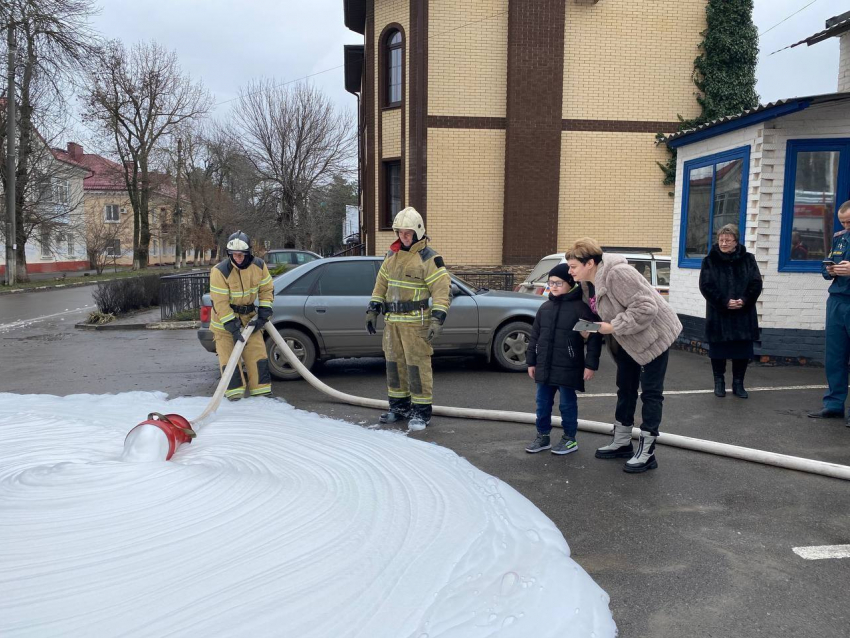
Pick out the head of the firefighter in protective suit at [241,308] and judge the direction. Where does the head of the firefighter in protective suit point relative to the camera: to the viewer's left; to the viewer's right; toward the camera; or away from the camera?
toward the camera

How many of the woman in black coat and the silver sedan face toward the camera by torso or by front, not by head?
1

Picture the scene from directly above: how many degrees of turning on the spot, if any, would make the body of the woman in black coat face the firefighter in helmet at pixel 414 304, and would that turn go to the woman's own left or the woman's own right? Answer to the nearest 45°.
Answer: approximately 45° to the woman's own right

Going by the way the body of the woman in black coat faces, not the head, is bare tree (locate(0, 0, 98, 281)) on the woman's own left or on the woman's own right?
on the woman's own right

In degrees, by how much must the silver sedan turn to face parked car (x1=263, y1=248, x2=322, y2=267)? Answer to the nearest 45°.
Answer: approximately 90° to its left

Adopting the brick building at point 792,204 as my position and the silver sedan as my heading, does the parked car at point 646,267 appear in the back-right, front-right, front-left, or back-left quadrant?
front-right

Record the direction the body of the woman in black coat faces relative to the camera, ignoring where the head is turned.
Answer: toward the camera

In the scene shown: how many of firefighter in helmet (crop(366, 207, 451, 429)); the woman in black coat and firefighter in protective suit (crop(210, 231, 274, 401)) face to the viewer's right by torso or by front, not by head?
0

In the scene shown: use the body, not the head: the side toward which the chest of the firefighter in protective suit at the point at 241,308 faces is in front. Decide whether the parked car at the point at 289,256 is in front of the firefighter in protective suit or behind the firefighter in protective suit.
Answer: behind

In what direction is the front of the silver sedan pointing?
to the viewer's right

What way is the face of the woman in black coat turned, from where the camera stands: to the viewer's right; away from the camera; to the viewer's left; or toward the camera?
toward the camera

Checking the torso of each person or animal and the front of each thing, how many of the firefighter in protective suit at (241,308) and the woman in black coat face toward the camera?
2

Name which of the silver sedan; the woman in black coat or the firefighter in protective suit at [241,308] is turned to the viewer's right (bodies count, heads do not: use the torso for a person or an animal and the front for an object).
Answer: the silver sedan

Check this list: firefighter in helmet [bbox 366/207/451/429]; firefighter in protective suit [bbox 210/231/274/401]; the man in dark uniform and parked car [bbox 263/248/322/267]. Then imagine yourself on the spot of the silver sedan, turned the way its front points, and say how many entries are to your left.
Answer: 1

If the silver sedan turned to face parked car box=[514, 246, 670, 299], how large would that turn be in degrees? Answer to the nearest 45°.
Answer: approximately 45° to its left

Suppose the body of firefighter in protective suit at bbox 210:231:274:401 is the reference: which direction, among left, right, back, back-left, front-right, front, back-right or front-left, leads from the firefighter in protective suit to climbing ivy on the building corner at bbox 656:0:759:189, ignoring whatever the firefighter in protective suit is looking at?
back-left

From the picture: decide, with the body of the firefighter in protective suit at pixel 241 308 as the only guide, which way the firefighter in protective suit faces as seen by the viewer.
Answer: toward the camera

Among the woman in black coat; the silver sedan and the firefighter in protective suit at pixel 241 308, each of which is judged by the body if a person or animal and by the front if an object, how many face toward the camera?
2

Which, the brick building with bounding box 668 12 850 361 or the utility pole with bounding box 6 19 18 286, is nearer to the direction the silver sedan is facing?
the brick building

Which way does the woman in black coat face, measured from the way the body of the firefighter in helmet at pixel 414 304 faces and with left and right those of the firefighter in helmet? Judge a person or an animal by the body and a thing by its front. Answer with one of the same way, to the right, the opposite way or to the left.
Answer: the same way

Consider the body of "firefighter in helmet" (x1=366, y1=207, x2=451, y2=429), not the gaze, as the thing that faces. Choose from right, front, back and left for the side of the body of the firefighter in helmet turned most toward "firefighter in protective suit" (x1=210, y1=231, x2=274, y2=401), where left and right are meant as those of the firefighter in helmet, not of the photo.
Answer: right

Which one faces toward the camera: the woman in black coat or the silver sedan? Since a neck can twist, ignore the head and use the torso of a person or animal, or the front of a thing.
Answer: the woman in black coat
